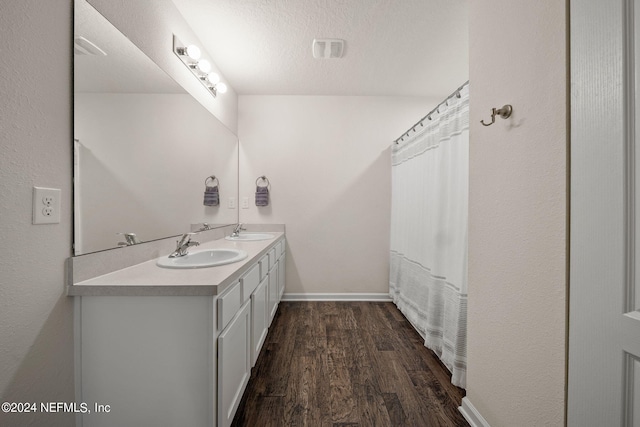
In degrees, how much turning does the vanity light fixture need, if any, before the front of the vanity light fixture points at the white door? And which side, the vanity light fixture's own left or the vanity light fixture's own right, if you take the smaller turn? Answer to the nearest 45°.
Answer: approximately 45° to the vanity light fixture's own right

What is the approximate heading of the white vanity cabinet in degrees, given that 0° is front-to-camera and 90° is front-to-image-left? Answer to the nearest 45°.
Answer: approximately 270°

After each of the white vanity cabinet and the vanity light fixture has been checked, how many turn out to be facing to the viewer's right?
2

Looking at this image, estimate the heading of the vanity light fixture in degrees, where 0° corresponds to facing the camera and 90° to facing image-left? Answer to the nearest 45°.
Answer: approximately 270°

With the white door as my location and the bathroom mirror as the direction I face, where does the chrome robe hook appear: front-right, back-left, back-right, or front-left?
front-right

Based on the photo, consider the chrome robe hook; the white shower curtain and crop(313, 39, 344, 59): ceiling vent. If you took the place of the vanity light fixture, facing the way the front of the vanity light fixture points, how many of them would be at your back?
0

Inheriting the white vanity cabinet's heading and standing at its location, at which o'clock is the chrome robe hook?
The chrome robe hook is roughly at 1 o'clock from the white vanity cabinet.

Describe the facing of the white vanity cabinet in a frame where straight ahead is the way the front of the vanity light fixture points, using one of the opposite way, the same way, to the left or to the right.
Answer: the same way

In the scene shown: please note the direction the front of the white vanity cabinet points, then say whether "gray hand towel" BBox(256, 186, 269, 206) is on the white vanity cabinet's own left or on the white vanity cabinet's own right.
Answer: on the white vanity cabinet's own left

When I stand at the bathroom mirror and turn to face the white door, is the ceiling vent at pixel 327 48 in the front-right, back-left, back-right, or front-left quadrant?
front-left

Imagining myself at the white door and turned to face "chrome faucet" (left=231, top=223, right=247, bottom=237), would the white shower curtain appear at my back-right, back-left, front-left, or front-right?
front-right

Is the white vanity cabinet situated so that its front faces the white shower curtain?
yes

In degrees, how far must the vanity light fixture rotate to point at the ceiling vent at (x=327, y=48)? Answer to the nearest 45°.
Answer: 0° — it already faces it

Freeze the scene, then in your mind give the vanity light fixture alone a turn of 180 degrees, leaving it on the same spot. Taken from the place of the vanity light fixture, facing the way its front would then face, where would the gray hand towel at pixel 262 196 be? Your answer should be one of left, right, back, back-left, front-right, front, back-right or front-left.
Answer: back-right
